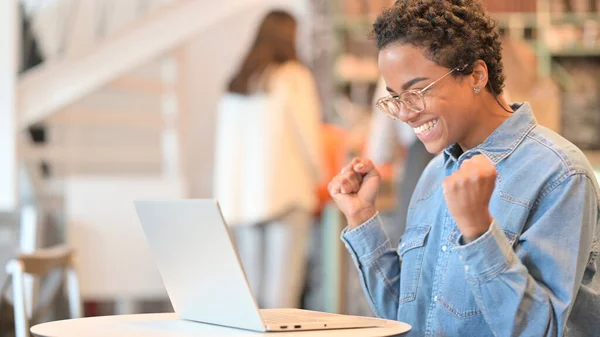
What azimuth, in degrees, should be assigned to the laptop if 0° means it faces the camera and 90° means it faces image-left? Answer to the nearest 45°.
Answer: approximately 225°

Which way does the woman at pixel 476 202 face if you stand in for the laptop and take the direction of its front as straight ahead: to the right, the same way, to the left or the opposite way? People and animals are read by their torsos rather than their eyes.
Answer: the opposite way

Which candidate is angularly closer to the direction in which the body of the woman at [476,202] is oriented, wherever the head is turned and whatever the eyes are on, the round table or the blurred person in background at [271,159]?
the round table

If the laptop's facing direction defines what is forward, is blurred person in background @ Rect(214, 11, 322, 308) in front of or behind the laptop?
in front

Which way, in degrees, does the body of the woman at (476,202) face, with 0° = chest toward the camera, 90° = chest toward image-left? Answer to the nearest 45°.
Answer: approximately 45°

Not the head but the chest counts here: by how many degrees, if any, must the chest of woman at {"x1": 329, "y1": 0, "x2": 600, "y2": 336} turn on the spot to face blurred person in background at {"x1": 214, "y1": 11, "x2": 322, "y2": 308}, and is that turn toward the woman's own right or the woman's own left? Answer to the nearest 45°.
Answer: approximately 135° to the woman's own right

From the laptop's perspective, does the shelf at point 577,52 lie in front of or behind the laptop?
in front

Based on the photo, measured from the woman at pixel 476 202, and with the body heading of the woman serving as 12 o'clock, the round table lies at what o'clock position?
The round table is roughly at 1 o'clock from the woman.

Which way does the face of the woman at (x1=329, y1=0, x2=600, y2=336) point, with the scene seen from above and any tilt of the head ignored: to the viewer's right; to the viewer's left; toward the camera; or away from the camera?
to the viewer's left

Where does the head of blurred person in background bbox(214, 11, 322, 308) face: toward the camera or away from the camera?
away from the camera
